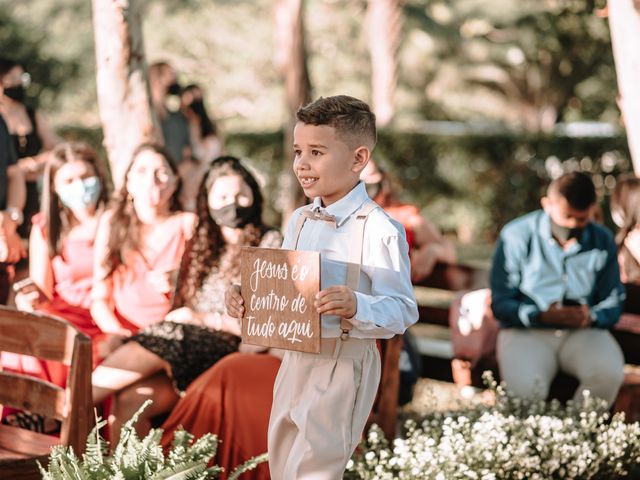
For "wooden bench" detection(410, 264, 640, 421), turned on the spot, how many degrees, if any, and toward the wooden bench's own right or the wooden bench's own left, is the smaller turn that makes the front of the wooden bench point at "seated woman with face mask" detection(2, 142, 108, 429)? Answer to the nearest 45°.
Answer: approximately 45° to the wooden bench's own right

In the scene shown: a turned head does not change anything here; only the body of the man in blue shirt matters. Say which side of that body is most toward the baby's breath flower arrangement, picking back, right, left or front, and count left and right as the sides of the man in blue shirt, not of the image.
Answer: front

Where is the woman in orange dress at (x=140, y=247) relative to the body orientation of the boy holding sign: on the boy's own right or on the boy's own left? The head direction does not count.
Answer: on the boy's own right

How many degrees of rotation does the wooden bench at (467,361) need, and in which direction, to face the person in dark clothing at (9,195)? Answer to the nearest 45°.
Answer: approximately 90° to its right

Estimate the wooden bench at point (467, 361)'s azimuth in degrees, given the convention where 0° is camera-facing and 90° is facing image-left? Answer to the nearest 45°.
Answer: approximately 0°

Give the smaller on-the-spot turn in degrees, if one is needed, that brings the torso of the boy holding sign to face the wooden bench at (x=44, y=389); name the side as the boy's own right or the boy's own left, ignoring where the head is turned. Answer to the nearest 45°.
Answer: approximately 45° to the boy's own right

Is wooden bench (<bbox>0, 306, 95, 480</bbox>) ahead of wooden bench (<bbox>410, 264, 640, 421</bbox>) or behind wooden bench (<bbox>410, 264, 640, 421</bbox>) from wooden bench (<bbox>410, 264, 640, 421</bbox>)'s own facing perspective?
ahead

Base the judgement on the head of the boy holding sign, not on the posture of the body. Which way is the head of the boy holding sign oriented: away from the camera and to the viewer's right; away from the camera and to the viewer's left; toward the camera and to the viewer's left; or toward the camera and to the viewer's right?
toward the camera and to the viewer's left

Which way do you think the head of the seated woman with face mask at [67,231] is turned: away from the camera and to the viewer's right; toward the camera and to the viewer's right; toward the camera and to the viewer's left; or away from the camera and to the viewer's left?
toward the camera and to the viewer's right

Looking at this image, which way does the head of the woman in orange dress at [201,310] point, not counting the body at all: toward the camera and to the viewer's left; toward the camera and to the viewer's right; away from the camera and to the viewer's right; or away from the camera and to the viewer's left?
toward the camera and to the viewer's right

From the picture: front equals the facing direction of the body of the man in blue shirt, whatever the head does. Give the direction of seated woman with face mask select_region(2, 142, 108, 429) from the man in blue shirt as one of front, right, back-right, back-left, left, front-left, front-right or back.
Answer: right

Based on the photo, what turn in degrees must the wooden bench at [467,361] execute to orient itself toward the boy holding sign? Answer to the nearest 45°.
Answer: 0° — it already faces them
